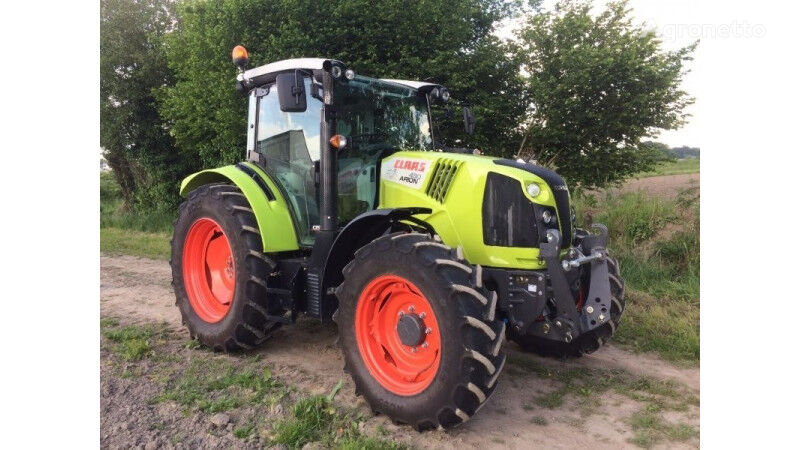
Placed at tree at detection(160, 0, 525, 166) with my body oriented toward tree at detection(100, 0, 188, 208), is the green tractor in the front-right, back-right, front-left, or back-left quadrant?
back-left

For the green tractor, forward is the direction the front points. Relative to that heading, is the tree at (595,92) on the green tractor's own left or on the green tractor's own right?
on the green tractor's own left

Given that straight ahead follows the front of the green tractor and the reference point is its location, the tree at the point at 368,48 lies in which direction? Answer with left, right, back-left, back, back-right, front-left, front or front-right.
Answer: back-left

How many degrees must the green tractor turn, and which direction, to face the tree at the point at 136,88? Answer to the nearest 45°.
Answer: approximately 180°

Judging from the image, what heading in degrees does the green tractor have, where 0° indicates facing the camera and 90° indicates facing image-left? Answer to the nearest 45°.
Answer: approximately 315°
